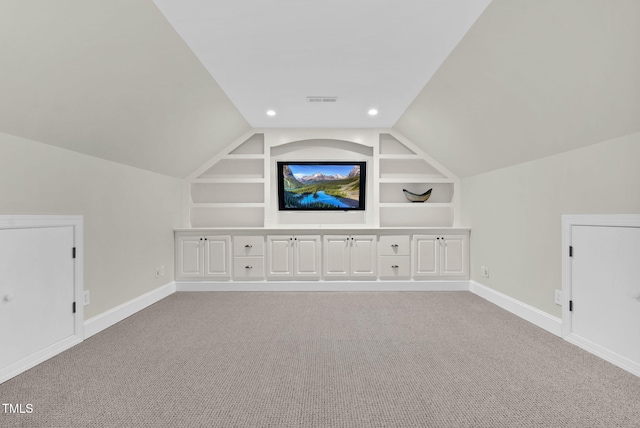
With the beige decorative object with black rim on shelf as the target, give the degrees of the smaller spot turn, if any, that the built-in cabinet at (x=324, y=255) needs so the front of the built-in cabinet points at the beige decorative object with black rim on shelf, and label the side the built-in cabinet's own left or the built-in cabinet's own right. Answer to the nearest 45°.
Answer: approximately 90° to the built-in cabinet's own left

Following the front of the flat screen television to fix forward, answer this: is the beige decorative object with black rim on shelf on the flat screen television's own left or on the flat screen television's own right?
on the flat screen television's own left

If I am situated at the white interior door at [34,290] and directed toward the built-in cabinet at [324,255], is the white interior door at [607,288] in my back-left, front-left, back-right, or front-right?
front-right

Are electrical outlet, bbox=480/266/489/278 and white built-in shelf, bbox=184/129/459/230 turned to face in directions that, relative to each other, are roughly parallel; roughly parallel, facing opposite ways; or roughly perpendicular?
roughly perpendicular

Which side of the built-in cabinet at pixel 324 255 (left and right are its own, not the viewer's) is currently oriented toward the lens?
front

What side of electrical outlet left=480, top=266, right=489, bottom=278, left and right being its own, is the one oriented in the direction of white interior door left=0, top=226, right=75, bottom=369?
front

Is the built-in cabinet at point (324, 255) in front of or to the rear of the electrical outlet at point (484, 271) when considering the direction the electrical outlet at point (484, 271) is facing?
in front

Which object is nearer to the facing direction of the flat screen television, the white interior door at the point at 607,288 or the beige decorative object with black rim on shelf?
the white interior door

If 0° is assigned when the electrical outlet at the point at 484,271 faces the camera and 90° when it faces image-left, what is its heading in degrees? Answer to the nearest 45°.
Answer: approximately 45°

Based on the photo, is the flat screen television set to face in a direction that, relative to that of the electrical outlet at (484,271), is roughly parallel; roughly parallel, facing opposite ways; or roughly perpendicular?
roughly perpendicular

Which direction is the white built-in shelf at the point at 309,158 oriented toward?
toward the camera
